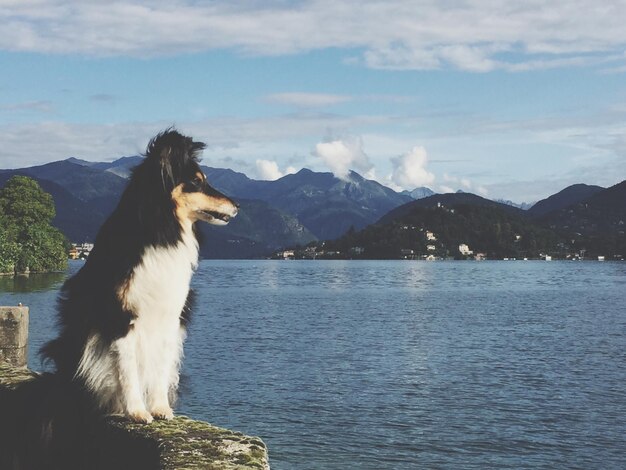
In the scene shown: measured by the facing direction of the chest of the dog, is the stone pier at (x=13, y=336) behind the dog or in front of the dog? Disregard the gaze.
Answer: behind

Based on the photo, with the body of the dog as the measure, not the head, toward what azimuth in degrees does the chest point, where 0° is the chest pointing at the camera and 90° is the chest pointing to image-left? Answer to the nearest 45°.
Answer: approximately 315°
